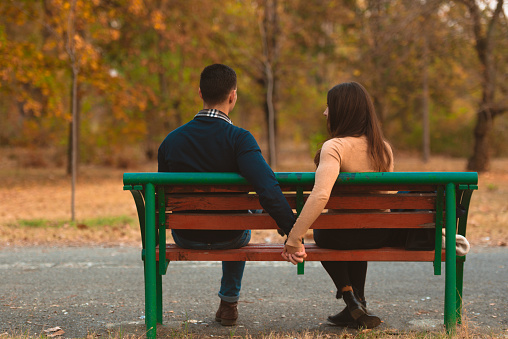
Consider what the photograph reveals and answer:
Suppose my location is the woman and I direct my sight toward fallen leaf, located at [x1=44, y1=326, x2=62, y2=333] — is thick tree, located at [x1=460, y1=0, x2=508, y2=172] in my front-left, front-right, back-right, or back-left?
back-right

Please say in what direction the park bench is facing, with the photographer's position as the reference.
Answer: facing away from the viewer

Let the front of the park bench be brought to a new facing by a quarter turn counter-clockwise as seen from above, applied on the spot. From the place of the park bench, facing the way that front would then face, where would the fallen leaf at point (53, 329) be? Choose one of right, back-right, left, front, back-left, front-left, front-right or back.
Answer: front

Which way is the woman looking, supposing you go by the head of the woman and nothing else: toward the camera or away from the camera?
away from the camera

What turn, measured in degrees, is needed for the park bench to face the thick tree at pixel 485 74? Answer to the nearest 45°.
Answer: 0° — it already faces it

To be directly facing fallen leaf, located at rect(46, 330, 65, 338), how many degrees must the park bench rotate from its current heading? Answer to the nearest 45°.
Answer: approximately 90° to its left
